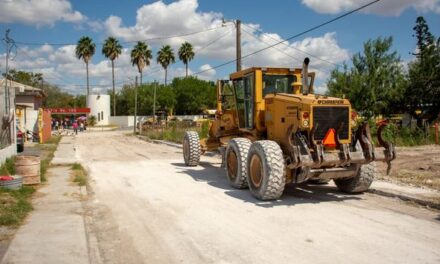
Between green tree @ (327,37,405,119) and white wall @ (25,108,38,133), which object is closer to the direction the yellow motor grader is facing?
the white wall

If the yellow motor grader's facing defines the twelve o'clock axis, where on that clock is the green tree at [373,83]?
The green tree is roughly at 2 o'clock from the yellow motor grader.

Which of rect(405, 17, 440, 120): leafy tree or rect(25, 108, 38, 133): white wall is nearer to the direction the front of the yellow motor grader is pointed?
the white wall

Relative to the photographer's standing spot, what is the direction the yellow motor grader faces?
facing away from the viewer and to the left of the viewer

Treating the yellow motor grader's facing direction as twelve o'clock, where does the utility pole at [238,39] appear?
The utility pole is roughly at 1 o'clock from the yellow motor grader.

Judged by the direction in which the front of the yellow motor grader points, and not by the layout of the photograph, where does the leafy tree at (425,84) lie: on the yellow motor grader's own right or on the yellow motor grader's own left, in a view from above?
on the yellow motor grader's own right
